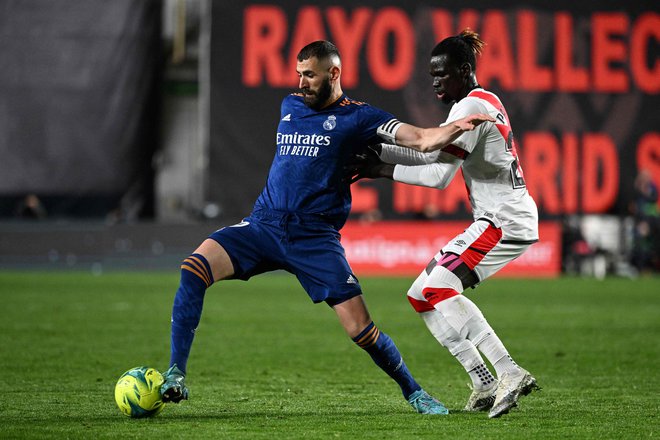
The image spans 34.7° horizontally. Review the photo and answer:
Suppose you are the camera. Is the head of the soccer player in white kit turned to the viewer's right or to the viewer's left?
to the viewer's left

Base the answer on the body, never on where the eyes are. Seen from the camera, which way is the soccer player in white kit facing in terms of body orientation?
to the viewer's left

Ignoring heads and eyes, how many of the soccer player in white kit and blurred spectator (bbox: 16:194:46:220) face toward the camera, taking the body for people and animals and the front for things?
1

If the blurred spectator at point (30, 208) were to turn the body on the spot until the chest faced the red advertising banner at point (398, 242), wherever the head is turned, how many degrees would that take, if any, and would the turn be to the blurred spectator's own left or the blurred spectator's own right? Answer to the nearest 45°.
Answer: approximately 90° to the blurred spectator's own left

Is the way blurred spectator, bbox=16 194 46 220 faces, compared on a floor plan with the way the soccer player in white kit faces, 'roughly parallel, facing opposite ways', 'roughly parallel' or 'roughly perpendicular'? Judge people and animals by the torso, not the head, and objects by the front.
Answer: roughly perpendicular

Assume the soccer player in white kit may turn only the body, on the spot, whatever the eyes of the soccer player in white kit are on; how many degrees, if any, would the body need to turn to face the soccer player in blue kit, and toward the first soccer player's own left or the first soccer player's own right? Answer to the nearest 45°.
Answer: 0° — they already face them

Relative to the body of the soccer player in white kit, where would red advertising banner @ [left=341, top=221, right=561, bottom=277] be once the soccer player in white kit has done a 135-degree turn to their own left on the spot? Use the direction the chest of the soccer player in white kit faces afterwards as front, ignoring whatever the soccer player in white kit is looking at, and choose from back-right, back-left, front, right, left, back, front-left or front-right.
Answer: back-left

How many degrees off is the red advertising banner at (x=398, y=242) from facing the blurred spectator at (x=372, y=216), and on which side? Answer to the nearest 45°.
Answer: approximately 135° to its right

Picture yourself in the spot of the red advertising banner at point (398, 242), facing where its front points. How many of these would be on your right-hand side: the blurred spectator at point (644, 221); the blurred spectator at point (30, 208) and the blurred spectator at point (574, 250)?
1

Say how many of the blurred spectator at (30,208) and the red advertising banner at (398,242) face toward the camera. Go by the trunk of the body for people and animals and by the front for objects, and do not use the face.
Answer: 2

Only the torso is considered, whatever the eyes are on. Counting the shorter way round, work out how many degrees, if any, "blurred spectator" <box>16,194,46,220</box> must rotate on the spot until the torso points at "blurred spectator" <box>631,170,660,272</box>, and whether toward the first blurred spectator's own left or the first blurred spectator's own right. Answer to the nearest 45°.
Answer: approximately 90° to the first blurred spectator's own left
